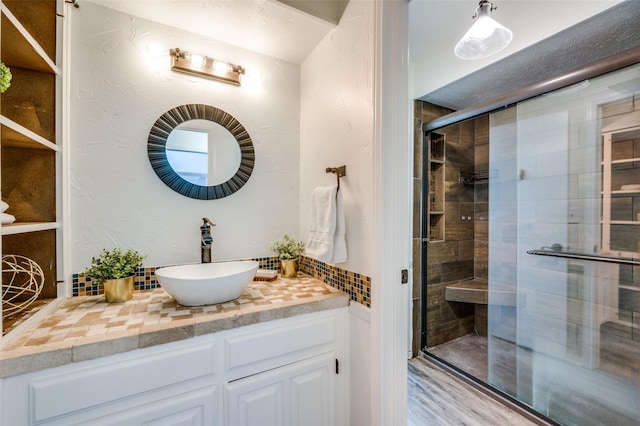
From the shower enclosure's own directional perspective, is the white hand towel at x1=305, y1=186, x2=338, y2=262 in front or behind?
in front

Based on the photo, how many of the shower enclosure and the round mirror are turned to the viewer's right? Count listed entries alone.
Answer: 0

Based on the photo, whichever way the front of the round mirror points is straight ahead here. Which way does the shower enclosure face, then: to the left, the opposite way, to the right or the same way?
to the right

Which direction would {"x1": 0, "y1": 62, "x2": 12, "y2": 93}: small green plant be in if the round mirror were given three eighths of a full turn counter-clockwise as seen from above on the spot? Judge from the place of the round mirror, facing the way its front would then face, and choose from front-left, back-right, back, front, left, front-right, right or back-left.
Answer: back

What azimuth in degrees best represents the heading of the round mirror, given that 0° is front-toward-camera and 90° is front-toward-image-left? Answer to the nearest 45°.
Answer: approximately 0°

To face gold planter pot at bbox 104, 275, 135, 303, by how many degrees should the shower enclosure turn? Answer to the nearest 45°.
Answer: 0° — it already faces it

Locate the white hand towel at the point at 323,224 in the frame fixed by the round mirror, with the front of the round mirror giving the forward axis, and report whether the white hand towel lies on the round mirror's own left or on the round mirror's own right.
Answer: on the round mirror's own left

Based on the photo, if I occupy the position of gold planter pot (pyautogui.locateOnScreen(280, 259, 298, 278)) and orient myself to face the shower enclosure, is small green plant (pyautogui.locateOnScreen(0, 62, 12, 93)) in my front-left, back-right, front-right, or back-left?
back-right

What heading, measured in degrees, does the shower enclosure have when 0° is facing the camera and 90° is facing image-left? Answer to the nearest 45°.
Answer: approximately 45°

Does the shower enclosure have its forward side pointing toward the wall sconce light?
yes
